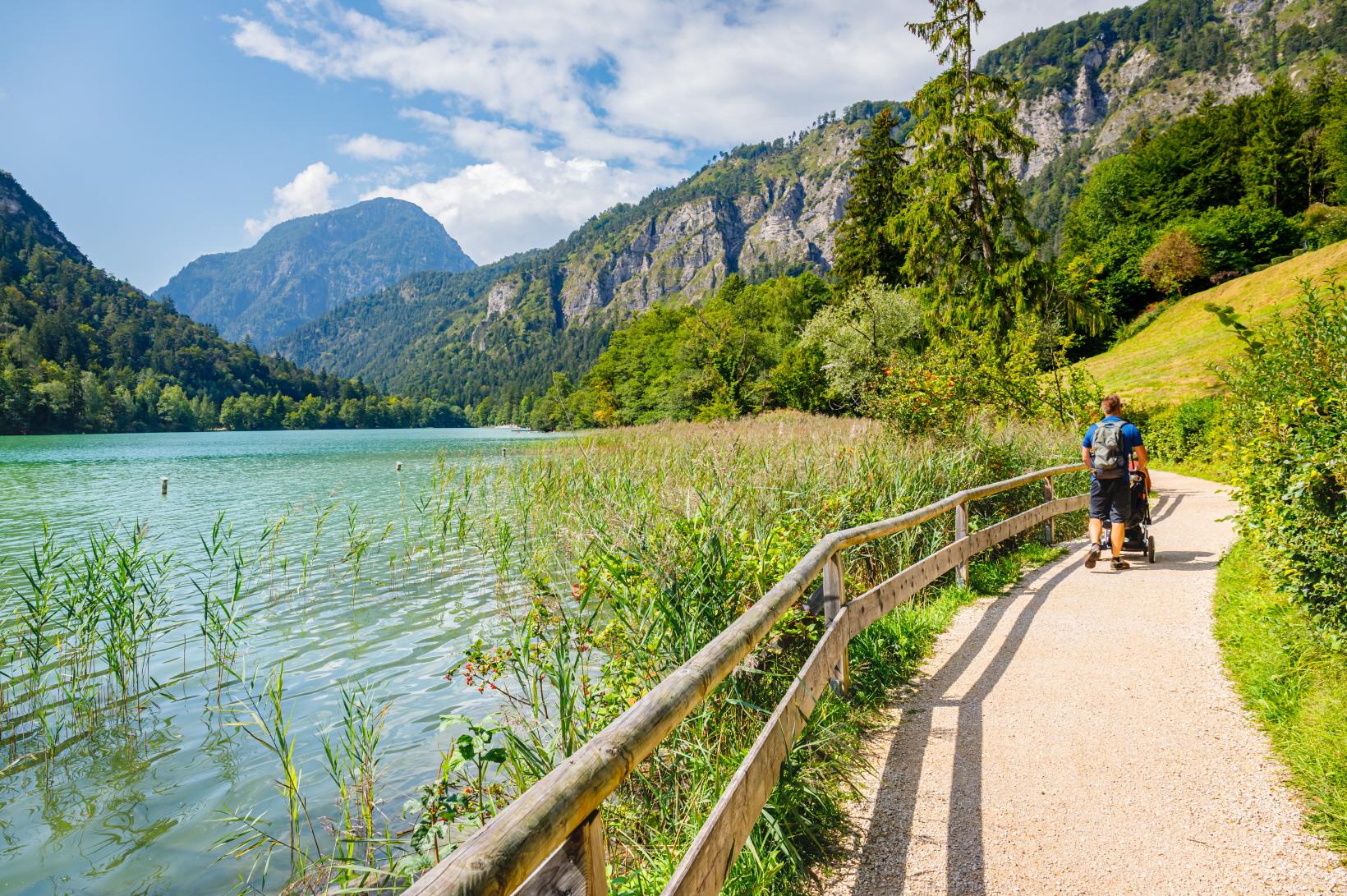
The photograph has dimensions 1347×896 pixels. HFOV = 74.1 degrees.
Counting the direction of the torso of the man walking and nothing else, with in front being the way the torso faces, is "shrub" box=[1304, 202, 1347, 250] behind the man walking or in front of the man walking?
in front

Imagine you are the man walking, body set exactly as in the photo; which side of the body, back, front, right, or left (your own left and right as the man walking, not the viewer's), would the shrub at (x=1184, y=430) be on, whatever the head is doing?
front

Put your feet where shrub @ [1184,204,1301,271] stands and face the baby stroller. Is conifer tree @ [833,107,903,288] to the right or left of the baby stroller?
right

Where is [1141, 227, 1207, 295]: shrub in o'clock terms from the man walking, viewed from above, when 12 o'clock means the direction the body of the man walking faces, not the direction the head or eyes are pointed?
The shrub is roughly at 12 o'clock from the man walking.

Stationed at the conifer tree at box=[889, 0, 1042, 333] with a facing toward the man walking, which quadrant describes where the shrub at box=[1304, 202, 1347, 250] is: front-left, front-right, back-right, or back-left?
back-left

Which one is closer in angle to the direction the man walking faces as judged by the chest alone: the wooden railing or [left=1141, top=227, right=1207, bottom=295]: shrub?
the shrub

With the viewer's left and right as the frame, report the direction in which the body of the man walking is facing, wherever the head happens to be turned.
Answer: facing away from the viewer

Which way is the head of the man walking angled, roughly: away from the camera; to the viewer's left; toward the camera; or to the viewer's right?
away from the camera
